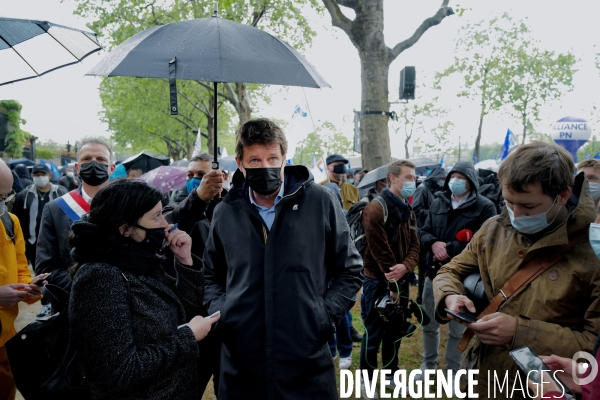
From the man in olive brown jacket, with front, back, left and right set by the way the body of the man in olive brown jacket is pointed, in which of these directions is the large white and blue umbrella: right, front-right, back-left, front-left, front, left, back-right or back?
front-right

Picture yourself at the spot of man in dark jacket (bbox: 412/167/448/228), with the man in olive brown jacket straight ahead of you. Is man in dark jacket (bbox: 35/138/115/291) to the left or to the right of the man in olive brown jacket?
right

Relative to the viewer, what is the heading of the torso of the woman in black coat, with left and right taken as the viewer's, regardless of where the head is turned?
facing to the right of the viewer

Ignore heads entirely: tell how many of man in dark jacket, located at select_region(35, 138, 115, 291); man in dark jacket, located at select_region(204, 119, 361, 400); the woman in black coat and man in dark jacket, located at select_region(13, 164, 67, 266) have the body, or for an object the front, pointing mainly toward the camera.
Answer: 3

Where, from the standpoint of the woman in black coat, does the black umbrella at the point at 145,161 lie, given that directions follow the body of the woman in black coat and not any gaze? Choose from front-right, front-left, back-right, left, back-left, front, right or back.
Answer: left

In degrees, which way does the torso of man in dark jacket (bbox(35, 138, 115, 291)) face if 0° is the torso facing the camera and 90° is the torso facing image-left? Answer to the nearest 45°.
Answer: approximately 0°

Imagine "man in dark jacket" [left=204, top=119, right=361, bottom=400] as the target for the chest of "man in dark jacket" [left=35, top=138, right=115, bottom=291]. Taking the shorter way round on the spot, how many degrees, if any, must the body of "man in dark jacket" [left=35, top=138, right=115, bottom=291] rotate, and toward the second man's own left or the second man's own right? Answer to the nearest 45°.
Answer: approximately 45° to the second man's own left

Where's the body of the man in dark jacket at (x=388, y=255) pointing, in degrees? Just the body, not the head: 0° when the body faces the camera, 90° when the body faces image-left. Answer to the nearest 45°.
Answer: approximately 315°
